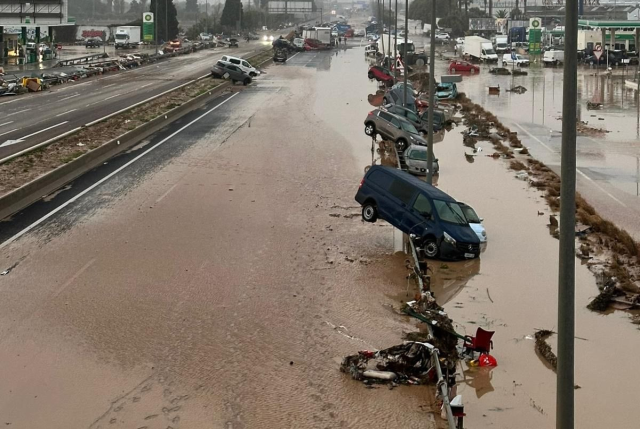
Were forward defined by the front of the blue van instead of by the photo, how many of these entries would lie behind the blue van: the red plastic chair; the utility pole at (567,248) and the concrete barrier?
1

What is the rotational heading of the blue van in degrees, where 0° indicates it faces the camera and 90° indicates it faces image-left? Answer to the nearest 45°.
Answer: approximately 315°

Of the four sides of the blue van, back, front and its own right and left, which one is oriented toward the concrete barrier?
back

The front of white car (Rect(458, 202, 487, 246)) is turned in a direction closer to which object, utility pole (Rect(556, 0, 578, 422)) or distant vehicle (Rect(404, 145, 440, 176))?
the utility pole

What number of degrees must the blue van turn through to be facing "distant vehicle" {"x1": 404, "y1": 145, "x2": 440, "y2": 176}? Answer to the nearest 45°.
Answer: approximately 135° to its left

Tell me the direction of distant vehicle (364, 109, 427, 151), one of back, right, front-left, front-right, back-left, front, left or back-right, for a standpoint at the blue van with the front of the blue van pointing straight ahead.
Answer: back-left

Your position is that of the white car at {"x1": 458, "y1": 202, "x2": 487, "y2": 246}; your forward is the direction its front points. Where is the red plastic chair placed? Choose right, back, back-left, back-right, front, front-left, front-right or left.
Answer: front-right

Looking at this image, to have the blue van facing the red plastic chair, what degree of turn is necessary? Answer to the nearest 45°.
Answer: approximately 45° to its right

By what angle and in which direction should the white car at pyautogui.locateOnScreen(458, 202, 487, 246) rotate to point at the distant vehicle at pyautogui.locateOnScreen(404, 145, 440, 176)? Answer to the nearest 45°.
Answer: approximately 135° to its left

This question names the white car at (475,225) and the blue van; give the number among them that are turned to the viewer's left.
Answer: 0

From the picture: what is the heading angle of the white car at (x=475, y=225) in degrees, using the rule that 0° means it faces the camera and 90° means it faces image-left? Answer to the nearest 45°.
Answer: approximately 315°
